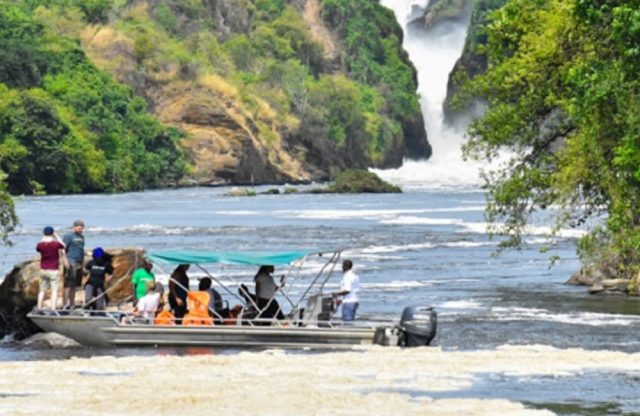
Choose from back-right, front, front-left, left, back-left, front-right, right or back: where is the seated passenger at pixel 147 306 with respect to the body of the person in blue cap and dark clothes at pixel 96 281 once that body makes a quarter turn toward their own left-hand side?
front-right

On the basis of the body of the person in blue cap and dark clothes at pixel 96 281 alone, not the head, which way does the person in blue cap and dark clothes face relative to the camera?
toward the camera

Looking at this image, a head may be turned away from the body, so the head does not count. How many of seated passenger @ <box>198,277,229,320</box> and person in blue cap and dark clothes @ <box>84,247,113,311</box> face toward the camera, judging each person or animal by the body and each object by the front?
1

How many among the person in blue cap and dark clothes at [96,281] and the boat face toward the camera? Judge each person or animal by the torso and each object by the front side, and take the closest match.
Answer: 1

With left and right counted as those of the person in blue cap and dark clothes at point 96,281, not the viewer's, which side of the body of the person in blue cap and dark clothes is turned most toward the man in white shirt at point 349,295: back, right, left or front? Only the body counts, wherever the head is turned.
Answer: left

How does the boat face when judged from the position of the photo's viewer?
facing to the left of the viewer

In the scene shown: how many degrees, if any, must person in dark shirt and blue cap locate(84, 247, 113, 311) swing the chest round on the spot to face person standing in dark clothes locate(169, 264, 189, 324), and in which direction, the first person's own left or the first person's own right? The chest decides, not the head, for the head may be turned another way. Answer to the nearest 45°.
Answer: approximately 45° to the first person's own left
